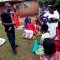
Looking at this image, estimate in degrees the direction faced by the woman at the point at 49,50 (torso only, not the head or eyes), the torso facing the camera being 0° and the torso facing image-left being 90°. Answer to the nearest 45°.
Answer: approximately 180°

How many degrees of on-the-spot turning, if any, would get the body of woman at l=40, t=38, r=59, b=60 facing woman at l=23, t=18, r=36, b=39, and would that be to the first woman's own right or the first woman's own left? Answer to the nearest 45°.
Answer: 0° — they already face them
